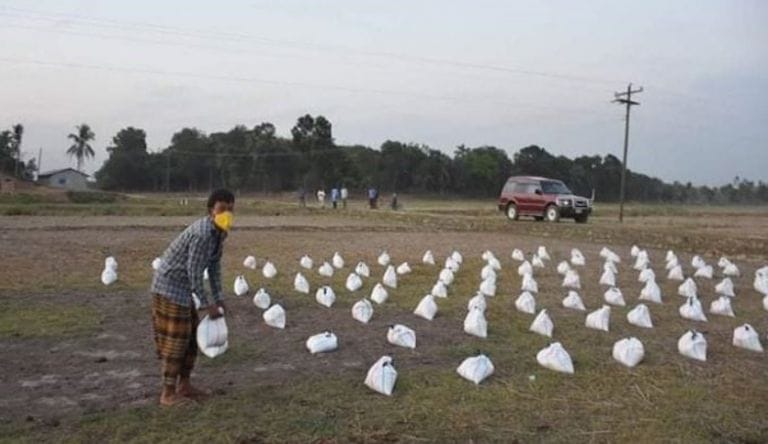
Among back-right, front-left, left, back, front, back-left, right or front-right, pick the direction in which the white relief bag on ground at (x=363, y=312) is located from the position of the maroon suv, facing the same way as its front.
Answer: front-right

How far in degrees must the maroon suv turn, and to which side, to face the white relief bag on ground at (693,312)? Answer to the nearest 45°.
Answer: approximately 45° to its right

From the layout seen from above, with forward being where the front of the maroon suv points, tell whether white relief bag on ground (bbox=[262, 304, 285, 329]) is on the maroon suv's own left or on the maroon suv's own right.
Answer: on the maroon suv's own right

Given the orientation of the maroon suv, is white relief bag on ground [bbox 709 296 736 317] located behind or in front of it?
in front

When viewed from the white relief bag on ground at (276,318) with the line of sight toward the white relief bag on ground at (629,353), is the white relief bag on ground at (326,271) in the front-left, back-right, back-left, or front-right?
back-left

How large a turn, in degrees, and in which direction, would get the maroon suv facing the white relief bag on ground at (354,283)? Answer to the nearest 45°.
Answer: approximately 45° to its right

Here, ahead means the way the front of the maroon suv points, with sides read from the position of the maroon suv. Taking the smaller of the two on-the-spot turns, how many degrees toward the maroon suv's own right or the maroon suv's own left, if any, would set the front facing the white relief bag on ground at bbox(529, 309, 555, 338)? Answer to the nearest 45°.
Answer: approximately 45° to the maroon suv's own right

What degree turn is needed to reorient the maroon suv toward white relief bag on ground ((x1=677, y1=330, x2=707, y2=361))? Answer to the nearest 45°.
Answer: approximately 45° to its right

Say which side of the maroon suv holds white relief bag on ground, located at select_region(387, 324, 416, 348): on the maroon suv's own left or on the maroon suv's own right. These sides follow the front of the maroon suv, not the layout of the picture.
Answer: on the maroon suv's own right

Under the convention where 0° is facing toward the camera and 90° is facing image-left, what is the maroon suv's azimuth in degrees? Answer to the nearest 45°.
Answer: approximately 315°

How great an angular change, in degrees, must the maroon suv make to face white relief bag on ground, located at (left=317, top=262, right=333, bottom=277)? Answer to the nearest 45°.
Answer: approximately 45° to its right

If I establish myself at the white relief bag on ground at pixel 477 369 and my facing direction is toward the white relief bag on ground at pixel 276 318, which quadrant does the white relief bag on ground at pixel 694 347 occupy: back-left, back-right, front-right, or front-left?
back-right

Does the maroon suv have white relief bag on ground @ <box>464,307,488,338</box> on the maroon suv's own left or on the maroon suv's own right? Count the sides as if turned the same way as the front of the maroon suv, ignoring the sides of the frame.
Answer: on the maroon suv's own right

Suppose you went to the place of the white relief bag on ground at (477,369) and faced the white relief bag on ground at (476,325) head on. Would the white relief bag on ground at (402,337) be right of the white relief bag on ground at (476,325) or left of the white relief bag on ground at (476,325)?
left
